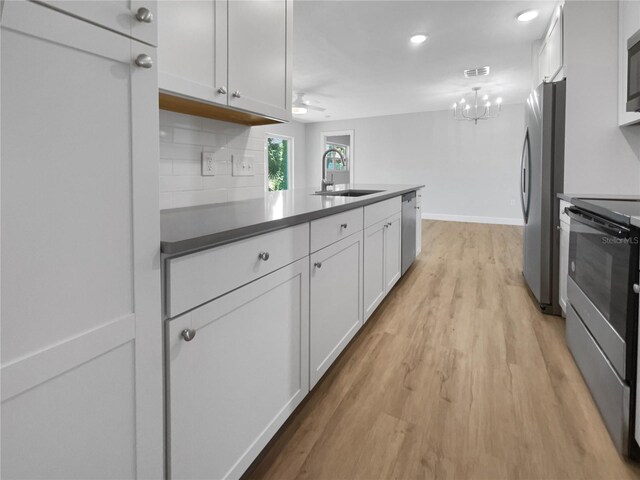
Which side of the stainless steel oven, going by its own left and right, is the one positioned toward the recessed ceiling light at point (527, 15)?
right

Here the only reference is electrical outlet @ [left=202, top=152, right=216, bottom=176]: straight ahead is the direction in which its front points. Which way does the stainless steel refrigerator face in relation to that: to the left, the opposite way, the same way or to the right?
the opposite way

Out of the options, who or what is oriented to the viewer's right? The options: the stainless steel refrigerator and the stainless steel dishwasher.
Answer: the stainless steel dishwasher

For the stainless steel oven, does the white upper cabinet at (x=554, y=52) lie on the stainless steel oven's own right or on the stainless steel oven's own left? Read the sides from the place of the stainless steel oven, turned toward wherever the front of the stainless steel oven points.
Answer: on the stainless steel oven's own right

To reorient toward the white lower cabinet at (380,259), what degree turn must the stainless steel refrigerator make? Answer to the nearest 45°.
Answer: approximately 45° to its left

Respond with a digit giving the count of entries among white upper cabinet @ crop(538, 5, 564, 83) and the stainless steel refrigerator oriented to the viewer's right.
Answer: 0

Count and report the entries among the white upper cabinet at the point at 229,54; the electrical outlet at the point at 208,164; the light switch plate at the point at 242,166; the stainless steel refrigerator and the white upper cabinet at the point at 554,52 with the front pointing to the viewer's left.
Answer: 2

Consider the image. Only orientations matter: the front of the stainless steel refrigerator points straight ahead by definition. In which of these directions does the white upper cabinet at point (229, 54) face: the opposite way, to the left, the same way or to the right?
the opposite way

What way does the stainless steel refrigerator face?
to the viewer's left

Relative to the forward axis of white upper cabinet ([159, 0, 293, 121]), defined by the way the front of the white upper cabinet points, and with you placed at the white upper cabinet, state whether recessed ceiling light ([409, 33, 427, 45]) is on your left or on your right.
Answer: on your left

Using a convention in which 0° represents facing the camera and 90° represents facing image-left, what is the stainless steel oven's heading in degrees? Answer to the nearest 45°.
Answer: approximately 90°

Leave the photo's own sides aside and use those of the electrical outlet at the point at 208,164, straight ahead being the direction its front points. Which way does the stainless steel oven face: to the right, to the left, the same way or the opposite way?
the opposite way

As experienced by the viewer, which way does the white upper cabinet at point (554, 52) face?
facing to the left of the viewer

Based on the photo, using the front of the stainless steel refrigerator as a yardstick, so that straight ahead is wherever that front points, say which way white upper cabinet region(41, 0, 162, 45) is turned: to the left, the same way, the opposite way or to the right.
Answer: the opposite way
